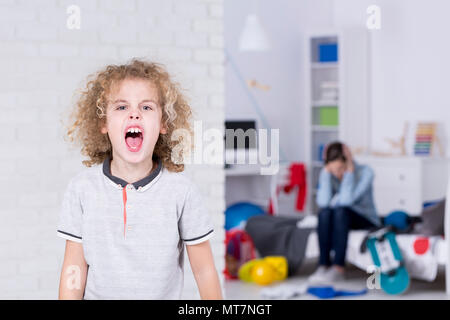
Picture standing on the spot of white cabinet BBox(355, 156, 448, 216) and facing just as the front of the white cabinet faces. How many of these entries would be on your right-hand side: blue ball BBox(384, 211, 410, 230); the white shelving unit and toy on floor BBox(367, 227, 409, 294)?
1

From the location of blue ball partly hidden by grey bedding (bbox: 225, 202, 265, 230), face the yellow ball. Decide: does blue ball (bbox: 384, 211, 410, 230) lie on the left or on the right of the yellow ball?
left

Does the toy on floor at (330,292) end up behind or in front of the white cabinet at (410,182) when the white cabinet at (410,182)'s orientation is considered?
in front

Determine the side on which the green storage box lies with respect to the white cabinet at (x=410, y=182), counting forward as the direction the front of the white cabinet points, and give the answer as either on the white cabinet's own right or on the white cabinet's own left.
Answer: on the white cabinet's own right

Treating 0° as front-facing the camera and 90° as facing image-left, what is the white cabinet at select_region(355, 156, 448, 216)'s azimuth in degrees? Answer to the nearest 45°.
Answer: approximately 45°

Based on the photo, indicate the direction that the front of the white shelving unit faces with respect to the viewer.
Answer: facing the viewer and to the left of the viewer

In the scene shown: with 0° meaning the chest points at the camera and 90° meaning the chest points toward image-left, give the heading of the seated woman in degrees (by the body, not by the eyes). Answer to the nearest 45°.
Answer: approximately 45°

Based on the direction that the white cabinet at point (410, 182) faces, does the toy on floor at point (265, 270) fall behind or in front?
in front
